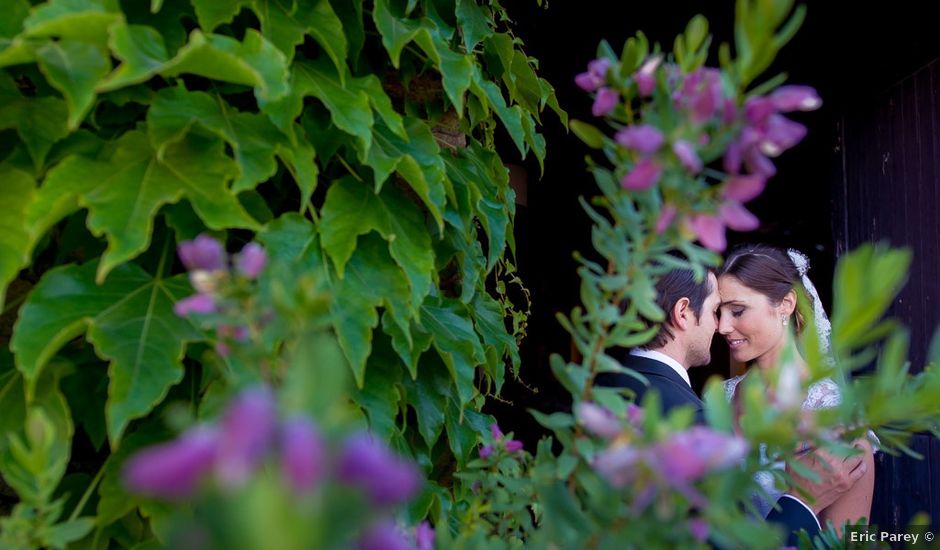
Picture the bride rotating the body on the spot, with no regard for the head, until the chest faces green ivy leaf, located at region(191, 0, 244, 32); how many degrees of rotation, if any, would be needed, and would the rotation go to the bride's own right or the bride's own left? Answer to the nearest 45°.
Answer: approximately 45° to the bride's own left

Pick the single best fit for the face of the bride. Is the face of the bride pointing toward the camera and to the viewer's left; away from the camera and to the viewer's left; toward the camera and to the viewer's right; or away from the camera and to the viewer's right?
toward the camera and to the viewer's left

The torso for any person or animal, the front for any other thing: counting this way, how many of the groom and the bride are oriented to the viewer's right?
1

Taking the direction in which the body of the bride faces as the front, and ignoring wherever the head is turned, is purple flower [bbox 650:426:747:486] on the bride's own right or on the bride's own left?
on the bride's own left

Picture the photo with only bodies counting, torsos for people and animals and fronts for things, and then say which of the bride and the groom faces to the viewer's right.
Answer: the groom

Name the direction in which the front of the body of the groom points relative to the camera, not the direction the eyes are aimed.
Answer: to the viewer's right

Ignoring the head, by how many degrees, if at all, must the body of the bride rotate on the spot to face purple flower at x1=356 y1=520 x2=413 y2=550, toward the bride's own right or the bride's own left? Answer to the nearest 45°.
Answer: approximately 45° to the bride's own left

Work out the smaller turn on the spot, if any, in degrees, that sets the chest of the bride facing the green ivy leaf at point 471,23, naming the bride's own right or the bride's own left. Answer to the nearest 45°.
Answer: approximately 45° to the bride's own left
